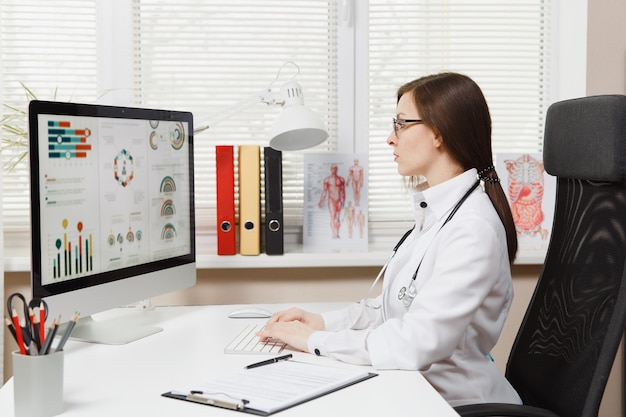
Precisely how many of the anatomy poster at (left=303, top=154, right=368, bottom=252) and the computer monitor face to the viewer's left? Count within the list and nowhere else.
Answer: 0

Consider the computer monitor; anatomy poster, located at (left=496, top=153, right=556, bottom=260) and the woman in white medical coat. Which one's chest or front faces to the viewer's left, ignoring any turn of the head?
the woman in white medical coat

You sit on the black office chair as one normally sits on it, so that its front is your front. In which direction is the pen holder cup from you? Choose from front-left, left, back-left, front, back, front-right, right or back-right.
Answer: front

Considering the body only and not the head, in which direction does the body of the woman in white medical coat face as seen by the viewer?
to the viewer's left

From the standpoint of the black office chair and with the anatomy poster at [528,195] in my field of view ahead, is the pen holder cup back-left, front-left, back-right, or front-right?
back-left

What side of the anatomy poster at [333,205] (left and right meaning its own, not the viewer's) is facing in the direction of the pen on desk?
front

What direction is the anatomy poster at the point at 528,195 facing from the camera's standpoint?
toward the camera

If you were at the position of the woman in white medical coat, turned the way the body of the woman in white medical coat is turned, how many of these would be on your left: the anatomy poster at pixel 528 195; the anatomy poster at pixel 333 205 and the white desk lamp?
0

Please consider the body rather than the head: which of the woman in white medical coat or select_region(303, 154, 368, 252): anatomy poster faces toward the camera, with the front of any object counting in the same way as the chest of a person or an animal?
the anatomy poster

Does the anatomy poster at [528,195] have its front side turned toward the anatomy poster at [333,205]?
no

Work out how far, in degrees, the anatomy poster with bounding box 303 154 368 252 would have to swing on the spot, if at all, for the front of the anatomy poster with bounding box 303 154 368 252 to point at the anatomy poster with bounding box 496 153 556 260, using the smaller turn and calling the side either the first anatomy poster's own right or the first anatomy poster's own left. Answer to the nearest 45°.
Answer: approximately 90° to the first anatomy poster's own left

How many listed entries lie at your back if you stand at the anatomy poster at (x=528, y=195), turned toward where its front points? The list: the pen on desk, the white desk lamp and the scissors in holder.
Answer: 0

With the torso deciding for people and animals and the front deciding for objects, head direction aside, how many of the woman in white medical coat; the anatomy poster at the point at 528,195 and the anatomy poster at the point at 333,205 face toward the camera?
2

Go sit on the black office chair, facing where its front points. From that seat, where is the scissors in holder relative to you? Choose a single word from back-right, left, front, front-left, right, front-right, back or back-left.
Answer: front

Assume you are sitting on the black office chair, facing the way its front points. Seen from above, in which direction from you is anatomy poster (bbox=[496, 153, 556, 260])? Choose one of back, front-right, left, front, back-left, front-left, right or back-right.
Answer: back-right

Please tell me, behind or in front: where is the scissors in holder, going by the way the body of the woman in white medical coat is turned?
in front

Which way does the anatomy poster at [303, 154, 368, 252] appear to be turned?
toward the camera

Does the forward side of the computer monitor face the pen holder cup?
no

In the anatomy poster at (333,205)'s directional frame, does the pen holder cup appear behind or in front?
in front

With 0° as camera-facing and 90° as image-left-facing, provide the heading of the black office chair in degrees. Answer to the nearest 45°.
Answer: approximately 45°

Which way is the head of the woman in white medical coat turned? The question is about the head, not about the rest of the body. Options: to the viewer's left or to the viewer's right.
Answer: to the viewer's left
